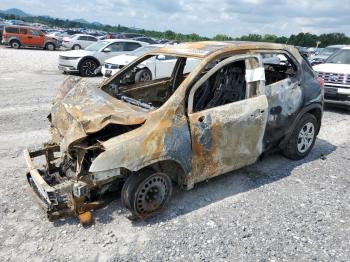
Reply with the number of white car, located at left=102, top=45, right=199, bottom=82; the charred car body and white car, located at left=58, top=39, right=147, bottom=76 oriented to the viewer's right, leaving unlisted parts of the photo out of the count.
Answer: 0

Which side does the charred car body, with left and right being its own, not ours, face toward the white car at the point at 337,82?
back

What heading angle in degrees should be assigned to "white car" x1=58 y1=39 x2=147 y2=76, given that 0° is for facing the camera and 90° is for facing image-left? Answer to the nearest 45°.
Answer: approximately 45°

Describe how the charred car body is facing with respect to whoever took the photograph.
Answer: facing the viewer and to the left of the viewer

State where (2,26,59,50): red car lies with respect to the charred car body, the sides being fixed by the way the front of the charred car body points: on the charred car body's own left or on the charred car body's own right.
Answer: on the charred car body's own right
